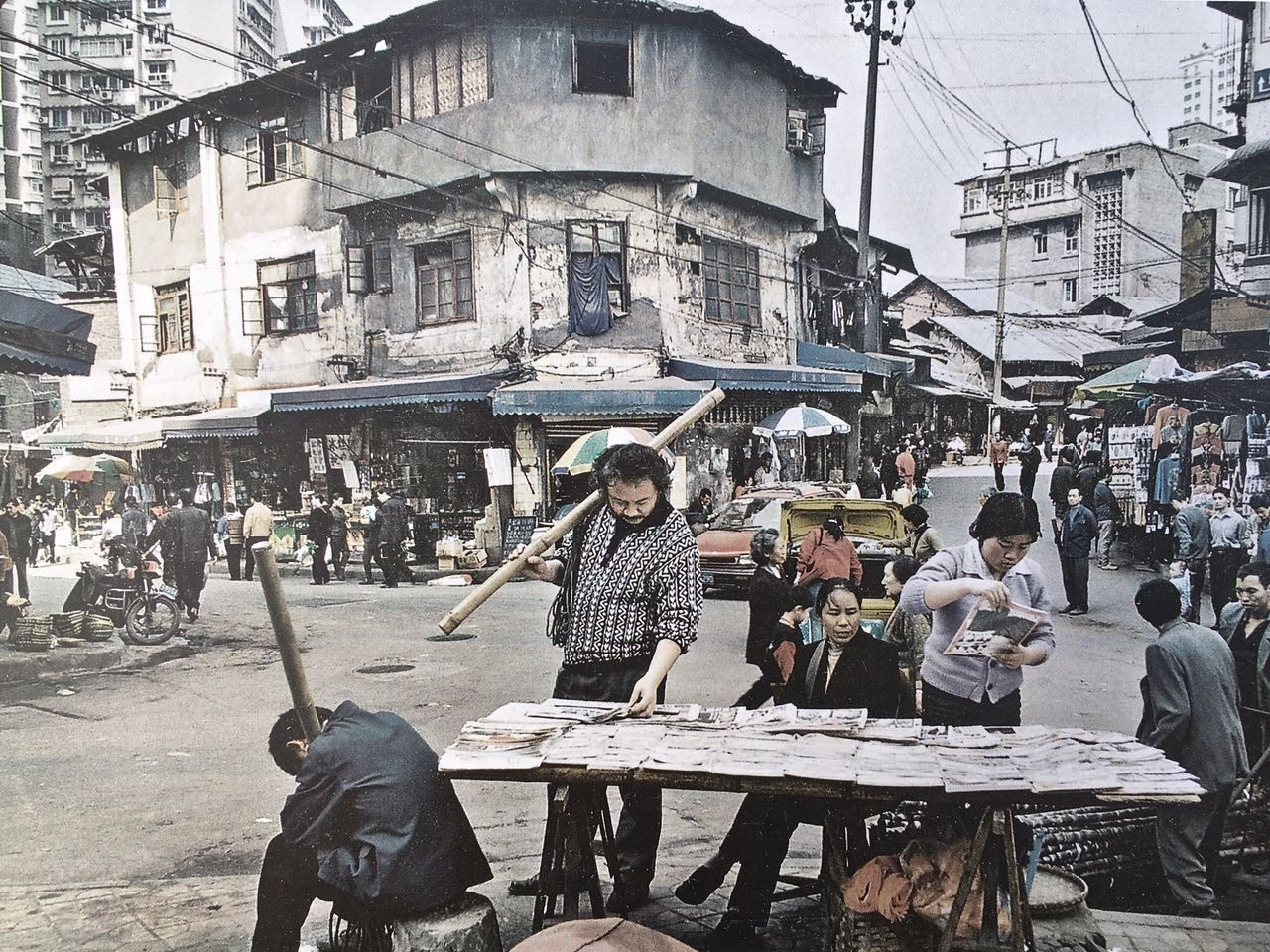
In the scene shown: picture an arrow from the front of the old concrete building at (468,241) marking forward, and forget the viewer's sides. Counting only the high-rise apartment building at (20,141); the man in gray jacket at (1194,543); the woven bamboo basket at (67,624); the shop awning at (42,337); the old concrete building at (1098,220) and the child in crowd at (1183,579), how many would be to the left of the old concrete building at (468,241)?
3

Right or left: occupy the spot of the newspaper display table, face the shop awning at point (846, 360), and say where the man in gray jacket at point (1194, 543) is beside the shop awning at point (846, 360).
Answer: right

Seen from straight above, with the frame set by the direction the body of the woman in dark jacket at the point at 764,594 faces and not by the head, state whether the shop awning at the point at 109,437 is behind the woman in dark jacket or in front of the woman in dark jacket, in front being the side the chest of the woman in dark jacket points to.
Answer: behind

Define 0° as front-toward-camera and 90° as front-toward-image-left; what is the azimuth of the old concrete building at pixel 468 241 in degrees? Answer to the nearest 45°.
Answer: approximately 0°

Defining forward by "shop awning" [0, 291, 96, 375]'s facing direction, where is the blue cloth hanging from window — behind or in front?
in front

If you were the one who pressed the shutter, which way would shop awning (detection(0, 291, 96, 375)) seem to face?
facing the viewer and to the right of the viewer

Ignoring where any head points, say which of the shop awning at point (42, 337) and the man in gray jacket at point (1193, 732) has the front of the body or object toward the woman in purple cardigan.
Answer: the shop awning

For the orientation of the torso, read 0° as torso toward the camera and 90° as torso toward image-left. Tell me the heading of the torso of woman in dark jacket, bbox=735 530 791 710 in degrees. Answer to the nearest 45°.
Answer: approximately 270°

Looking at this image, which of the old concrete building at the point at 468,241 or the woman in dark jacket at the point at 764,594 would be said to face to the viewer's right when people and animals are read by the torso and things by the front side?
the woman in dark jacket
